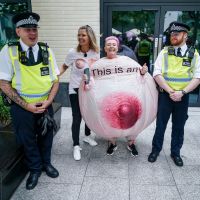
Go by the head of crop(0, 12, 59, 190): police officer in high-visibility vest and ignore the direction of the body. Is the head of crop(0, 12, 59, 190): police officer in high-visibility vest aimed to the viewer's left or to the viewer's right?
to the viewer's right

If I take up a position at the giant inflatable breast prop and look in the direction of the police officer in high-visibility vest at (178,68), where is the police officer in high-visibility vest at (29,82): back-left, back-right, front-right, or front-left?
back-right

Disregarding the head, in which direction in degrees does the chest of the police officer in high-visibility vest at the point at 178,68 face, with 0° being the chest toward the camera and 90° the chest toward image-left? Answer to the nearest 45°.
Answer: approximately 0°

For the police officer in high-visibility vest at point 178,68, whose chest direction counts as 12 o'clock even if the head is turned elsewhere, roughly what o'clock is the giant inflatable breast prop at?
The giant inflatable breast prop is roughly at 2 o'clock from the police officer in high-visibility vest.

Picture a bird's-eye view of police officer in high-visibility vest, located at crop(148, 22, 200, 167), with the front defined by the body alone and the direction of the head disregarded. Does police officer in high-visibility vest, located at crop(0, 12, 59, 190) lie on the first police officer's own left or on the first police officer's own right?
on the first police officer's own right

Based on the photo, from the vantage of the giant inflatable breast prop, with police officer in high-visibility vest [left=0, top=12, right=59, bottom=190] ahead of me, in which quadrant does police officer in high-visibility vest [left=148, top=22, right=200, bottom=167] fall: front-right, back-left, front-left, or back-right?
back-left
